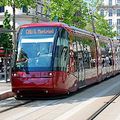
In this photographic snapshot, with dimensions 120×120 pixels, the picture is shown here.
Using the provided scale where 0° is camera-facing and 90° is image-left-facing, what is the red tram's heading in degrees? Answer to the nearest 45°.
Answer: approximately 45°
